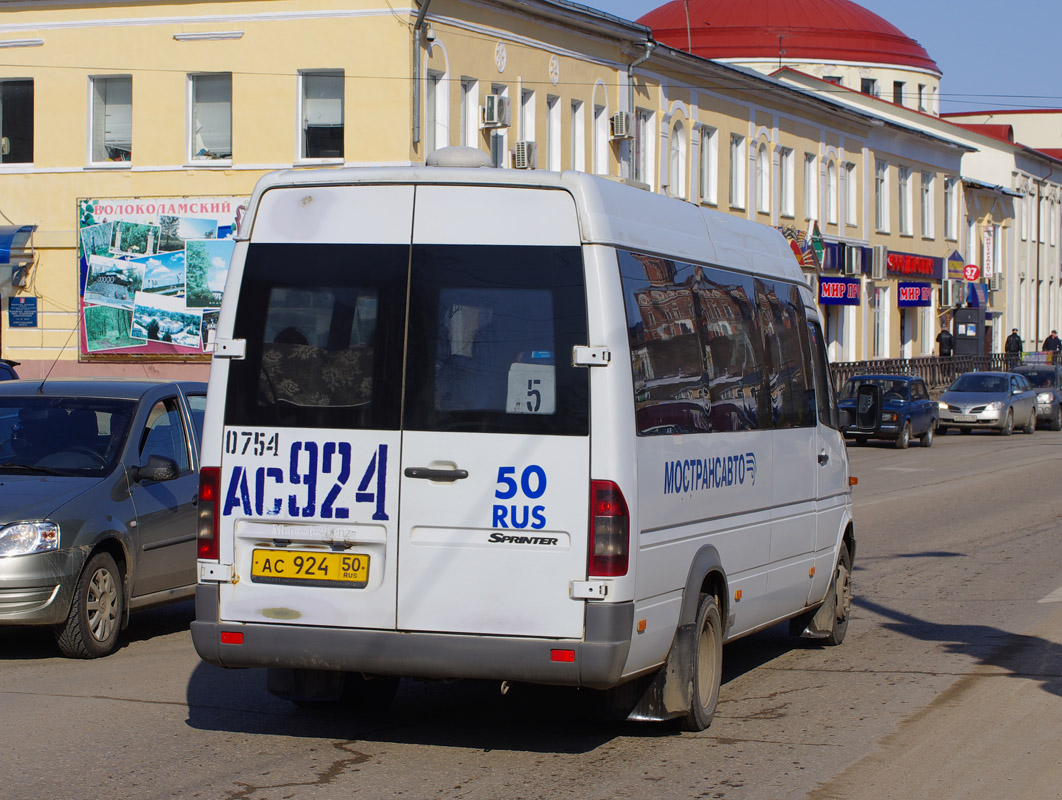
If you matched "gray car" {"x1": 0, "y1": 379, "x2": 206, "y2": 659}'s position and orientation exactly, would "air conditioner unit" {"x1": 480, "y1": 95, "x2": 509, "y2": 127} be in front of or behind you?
behind

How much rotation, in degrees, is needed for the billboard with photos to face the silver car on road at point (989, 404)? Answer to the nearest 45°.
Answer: approximately 90° to its left

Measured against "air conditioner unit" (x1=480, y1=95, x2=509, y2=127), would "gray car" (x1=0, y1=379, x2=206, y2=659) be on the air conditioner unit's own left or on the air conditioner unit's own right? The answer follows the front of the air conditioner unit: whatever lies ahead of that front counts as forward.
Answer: on the air conditioner unit's own right

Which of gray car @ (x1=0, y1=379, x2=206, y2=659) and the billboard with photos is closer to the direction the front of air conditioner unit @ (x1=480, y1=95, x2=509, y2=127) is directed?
the gray car

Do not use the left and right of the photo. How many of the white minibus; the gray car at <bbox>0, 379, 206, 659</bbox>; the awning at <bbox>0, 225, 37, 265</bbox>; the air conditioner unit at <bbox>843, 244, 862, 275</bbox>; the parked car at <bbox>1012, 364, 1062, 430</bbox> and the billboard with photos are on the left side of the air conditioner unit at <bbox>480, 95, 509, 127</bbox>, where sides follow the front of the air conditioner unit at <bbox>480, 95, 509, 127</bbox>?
2

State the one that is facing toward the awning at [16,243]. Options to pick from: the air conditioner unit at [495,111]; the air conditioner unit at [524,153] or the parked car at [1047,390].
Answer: the parked car

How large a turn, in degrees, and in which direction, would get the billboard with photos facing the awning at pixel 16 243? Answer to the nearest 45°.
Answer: approximately 135° to its right

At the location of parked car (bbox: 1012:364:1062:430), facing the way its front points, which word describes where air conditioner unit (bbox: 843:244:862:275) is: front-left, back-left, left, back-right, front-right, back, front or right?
right

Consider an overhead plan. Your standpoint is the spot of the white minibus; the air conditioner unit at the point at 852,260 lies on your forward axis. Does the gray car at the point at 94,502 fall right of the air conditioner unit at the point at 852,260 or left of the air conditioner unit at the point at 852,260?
left

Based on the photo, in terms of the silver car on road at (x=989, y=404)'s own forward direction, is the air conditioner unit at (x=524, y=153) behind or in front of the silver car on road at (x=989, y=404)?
in front

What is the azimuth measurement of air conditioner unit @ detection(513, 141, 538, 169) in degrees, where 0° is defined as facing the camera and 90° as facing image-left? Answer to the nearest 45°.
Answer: approximately 315°

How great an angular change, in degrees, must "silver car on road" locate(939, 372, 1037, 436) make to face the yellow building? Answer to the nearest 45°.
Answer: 0° — it already faces it

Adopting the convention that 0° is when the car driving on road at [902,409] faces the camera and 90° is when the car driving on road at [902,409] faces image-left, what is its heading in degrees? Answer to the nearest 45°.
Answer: approximately 45°

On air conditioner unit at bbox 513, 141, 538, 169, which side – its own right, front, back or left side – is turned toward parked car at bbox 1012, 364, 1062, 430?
left

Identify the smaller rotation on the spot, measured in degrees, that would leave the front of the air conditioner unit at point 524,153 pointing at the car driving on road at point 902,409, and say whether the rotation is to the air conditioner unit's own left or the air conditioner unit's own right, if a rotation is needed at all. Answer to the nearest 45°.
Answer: approximately 45° to the air conditioner unit's own left

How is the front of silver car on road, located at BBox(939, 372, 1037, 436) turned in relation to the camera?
facing the viewer and to the left of the viewer

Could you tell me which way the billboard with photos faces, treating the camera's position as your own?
facing the viewer

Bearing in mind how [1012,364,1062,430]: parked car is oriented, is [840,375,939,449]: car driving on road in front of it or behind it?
in front

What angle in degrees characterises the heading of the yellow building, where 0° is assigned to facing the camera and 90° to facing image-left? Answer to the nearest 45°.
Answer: approximately 315°

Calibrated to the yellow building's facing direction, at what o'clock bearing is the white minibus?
The white minibus is roughly at 1 o'clock from the yellow building.
